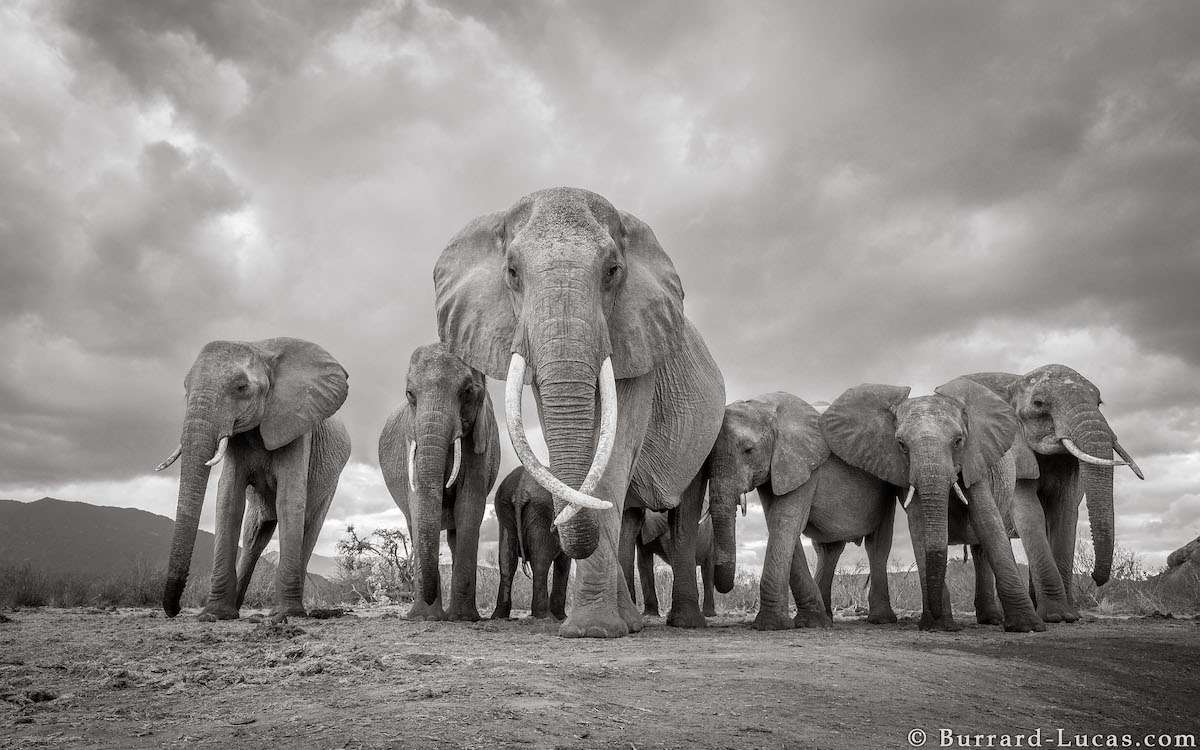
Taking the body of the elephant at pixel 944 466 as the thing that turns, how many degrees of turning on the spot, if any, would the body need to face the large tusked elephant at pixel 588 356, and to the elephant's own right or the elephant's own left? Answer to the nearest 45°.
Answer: approximately 45° to the elephant's own right

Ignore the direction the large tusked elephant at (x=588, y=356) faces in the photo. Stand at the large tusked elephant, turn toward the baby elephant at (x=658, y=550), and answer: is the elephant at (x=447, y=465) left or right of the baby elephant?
left

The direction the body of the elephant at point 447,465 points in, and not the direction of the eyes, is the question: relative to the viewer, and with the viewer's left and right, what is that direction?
facing the viewer

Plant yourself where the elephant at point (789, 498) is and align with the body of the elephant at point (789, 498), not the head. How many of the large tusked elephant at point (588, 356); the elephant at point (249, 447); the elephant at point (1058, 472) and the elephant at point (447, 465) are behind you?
1

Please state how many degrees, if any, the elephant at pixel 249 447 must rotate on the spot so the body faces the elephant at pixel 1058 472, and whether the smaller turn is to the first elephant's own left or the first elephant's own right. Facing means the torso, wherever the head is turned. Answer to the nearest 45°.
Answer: approximately 135° to the first elephant's own left

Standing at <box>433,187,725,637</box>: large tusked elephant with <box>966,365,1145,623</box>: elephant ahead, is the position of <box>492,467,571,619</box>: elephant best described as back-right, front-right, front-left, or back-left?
front-left

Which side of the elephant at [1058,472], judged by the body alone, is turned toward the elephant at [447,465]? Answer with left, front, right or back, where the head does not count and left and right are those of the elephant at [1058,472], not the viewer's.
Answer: right

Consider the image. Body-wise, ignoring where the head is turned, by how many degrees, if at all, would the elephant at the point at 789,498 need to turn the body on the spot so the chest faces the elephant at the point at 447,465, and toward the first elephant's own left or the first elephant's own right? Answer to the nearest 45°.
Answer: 0° — it already faces it

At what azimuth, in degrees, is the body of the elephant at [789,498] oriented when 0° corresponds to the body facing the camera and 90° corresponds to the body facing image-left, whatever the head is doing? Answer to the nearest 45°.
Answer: approximately 45°

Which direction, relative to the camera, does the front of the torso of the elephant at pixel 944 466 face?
toward the camera

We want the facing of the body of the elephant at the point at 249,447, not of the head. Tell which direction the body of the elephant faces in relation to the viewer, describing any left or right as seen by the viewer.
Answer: facing the viewer and to the left of the viewer

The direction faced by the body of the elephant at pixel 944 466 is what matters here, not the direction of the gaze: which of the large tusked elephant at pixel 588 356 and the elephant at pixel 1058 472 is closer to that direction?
the large tusked elephant

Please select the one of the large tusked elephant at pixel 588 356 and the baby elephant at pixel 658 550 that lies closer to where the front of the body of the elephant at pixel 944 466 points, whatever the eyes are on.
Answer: the large tusked elephant

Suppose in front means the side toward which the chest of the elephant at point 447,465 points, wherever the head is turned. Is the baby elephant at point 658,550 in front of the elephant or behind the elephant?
behind

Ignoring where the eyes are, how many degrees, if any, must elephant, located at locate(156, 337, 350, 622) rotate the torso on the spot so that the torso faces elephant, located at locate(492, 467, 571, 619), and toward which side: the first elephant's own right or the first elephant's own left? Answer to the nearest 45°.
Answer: approximately 135° to the first elephant's own left

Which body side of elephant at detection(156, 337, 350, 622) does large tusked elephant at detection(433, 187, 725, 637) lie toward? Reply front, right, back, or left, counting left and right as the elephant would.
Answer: left

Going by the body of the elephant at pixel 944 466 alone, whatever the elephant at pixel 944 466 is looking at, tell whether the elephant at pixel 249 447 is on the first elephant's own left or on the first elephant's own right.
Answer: on the first elephant's own right

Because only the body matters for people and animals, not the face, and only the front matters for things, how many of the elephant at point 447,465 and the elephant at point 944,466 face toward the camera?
2
